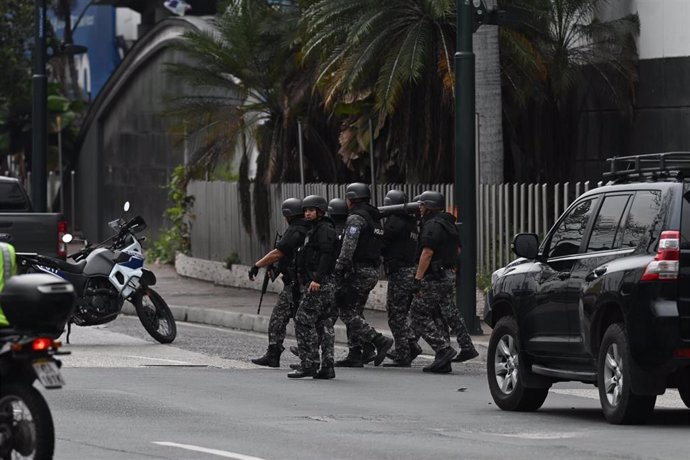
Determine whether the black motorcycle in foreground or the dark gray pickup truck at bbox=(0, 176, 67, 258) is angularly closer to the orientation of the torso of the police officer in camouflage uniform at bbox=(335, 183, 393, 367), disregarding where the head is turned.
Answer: the dark gray pickup truck

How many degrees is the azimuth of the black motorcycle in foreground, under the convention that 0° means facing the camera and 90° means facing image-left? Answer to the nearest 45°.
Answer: approximately 135°
